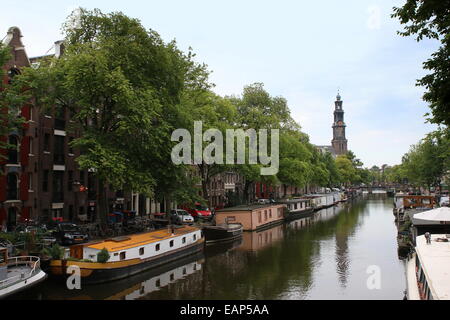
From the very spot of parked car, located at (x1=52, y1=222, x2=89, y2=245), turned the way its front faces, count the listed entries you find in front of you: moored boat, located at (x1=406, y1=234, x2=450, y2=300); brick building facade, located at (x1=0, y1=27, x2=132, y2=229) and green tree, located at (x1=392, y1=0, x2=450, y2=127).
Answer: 2

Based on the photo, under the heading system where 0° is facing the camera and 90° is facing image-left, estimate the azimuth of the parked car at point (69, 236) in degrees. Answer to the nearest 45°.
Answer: approximately 315°

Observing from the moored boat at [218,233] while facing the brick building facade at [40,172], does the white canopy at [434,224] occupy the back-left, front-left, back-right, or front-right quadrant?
back-left

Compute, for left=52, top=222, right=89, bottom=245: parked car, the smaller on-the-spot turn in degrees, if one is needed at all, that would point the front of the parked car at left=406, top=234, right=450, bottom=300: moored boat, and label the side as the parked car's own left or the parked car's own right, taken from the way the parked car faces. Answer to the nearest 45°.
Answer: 0° — it already faces it

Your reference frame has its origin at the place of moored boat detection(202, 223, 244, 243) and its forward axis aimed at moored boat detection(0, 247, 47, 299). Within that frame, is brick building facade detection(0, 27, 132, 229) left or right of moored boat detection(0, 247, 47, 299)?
right

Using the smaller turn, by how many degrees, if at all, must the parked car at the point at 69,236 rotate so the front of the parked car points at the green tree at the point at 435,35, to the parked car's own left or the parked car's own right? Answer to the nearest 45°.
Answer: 0° — it already faces it

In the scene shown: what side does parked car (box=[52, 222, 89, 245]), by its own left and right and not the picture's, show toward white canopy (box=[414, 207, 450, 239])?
front
